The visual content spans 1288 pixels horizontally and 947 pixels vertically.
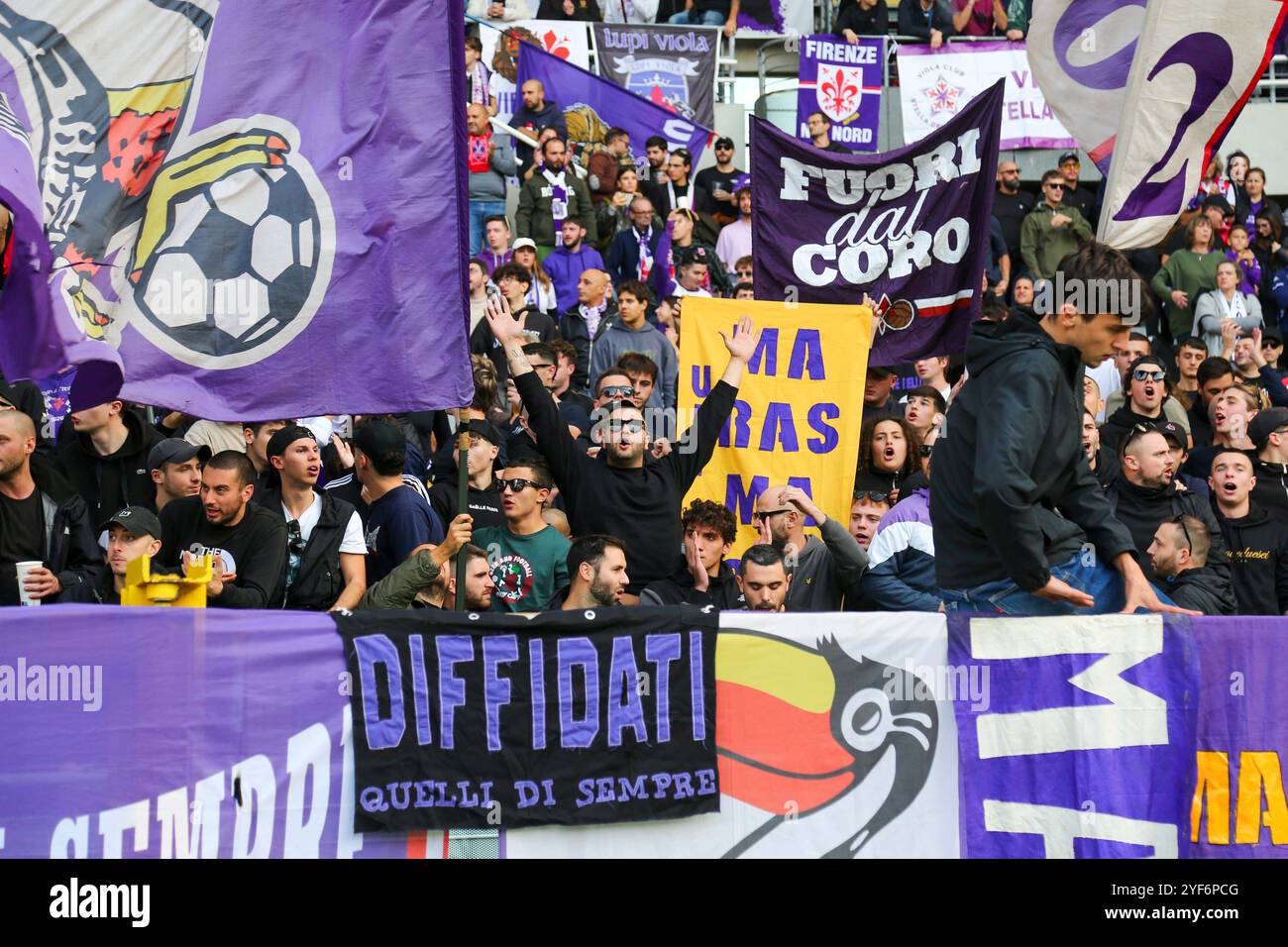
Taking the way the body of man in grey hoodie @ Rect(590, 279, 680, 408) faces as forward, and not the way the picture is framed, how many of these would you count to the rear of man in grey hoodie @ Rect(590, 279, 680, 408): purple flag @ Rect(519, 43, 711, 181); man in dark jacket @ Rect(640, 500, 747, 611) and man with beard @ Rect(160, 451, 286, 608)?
1

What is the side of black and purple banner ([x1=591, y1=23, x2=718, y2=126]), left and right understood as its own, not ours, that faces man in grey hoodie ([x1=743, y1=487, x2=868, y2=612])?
front

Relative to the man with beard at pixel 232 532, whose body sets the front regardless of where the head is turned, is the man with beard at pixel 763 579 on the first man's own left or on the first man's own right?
on the first man's own left

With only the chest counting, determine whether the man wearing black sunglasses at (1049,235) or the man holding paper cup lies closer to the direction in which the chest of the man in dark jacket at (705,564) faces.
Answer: the man holding paper cup

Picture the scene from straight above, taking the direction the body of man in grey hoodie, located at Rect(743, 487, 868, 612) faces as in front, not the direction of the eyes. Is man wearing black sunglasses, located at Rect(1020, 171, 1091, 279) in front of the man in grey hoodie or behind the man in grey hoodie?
behind

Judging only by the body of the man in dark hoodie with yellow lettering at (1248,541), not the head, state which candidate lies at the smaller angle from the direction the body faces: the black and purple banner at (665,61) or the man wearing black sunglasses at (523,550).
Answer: the man wearing black sunglasses

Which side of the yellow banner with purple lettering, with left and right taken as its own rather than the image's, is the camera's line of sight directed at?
front

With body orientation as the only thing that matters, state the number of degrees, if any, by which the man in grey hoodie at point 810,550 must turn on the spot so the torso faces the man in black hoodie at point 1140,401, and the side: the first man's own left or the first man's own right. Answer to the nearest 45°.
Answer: approximately 180°

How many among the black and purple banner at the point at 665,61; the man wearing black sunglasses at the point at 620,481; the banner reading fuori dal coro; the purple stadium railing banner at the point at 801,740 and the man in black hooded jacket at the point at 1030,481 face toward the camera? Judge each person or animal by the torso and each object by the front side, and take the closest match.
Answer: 4

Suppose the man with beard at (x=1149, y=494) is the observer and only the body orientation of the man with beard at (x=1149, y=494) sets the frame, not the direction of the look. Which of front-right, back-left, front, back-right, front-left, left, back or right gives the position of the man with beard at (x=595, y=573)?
right

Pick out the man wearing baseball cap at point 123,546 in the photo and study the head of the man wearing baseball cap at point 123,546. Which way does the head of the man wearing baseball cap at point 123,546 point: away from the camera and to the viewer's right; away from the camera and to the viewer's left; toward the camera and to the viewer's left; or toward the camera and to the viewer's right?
toward the camera and to the viewer's left

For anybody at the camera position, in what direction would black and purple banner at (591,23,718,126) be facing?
facing the viewer

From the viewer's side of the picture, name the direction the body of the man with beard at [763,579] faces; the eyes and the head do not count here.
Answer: toward the camera

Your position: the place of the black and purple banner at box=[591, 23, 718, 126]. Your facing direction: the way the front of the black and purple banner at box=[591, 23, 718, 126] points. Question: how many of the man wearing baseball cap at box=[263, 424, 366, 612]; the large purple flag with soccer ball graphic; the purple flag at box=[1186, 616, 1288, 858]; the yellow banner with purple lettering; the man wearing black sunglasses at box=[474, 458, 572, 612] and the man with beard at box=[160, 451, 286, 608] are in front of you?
6

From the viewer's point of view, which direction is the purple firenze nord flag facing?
toward the camera
